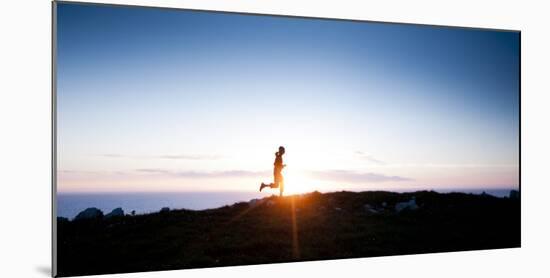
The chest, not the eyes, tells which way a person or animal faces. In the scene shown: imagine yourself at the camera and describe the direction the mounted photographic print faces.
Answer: facing the viewer and to the right of the viewer
